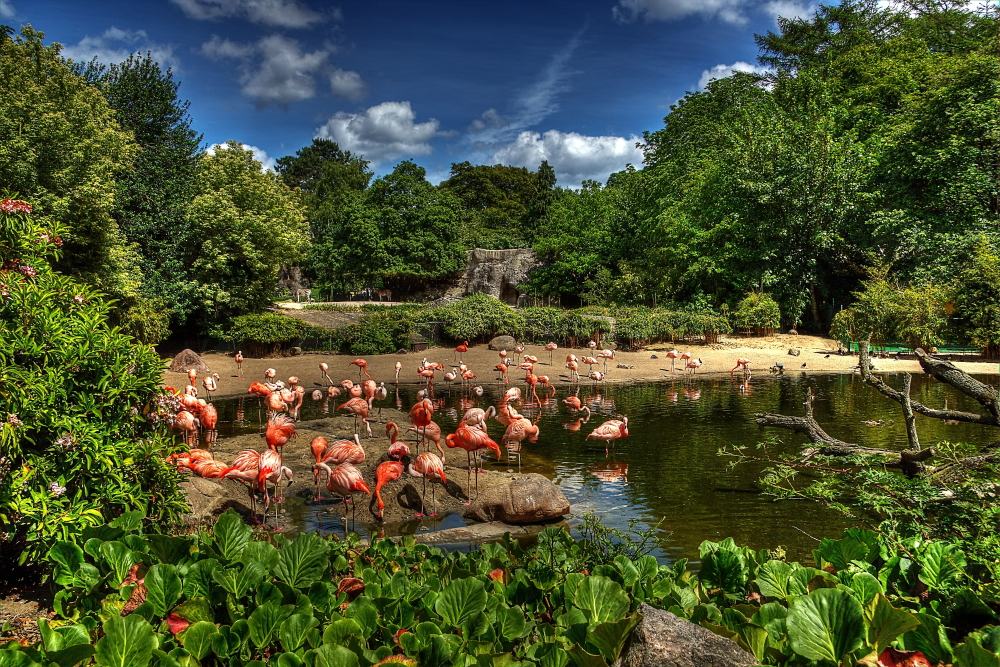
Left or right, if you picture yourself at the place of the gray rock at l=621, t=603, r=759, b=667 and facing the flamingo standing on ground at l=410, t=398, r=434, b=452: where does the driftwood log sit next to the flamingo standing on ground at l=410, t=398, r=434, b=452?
right

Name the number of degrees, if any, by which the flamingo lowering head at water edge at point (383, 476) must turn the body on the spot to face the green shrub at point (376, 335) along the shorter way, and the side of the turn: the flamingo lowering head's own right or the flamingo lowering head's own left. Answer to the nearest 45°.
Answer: approximately 90° to the flamingo lowering head's own right

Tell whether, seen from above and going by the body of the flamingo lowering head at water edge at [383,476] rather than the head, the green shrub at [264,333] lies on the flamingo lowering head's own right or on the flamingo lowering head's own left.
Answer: on the flamingo lowering head's own right

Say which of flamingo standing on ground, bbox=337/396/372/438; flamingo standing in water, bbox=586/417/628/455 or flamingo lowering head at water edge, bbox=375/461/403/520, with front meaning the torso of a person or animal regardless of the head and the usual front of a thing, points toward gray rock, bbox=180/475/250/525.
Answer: flamingo lowering head at water edge, bbox=375/461/403/520

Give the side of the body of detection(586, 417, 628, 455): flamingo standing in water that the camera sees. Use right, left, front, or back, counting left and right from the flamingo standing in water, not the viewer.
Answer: right

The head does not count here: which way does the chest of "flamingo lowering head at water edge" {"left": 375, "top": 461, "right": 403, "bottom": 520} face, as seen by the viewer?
to the viewer's left
